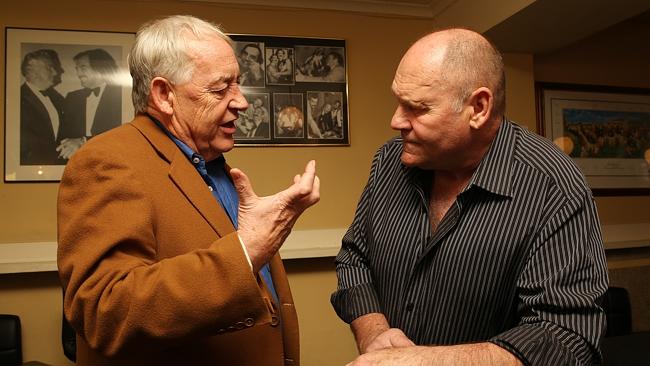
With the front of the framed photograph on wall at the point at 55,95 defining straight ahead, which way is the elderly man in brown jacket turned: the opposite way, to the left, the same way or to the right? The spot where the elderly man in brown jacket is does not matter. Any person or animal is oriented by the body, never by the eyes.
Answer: to the left

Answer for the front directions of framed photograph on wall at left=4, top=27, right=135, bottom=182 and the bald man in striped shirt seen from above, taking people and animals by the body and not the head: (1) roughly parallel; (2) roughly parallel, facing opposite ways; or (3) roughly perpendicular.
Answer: roughly perpendicular

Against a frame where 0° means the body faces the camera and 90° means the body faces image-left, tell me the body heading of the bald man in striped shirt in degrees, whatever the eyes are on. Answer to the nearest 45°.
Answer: approximately 45°

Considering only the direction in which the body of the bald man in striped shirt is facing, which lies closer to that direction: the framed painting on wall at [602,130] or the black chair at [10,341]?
the black chair

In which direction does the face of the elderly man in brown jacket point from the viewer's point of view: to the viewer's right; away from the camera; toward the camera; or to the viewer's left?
to the viewer's right

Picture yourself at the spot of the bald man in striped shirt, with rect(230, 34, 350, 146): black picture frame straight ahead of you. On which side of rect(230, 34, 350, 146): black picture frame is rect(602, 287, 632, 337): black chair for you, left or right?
right

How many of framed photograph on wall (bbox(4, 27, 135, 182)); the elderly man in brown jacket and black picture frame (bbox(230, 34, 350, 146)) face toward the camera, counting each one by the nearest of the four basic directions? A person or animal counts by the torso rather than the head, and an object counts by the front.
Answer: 2

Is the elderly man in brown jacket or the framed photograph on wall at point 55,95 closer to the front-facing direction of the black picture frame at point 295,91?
the elderly man in brown jacket

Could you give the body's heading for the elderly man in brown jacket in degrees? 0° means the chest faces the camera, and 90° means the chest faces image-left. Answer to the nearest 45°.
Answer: approximately 270°
